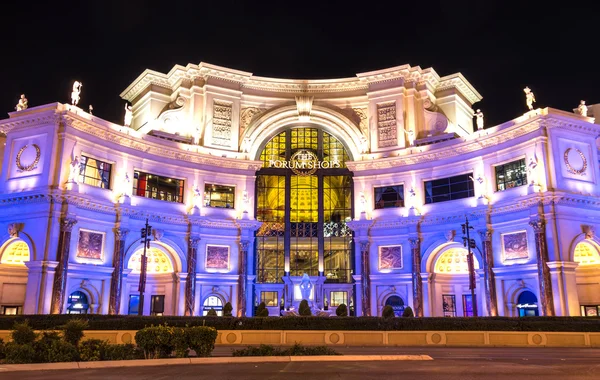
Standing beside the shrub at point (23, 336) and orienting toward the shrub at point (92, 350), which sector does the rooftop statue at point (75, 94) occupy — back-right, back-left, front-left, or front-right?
back-left

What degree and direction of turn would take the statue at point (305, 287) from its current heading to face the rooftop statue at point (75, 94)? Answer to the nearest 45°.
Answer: approximately 45° to its right

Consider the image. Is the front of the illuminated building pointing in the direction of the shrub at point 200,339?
yes

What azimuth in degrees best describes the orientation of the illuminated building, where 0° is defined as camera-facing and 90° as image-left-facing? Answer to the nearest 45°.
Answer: approximately 0°

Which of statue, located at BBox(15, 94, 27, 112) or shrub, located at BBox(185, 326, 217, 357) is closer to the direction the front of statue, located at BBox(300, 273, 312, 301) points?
the shrub

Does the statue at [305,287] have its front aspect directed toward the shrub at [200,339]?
yes

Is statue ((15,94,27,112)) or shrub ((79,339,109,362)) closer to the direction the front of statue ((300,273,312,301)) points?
the shrub
